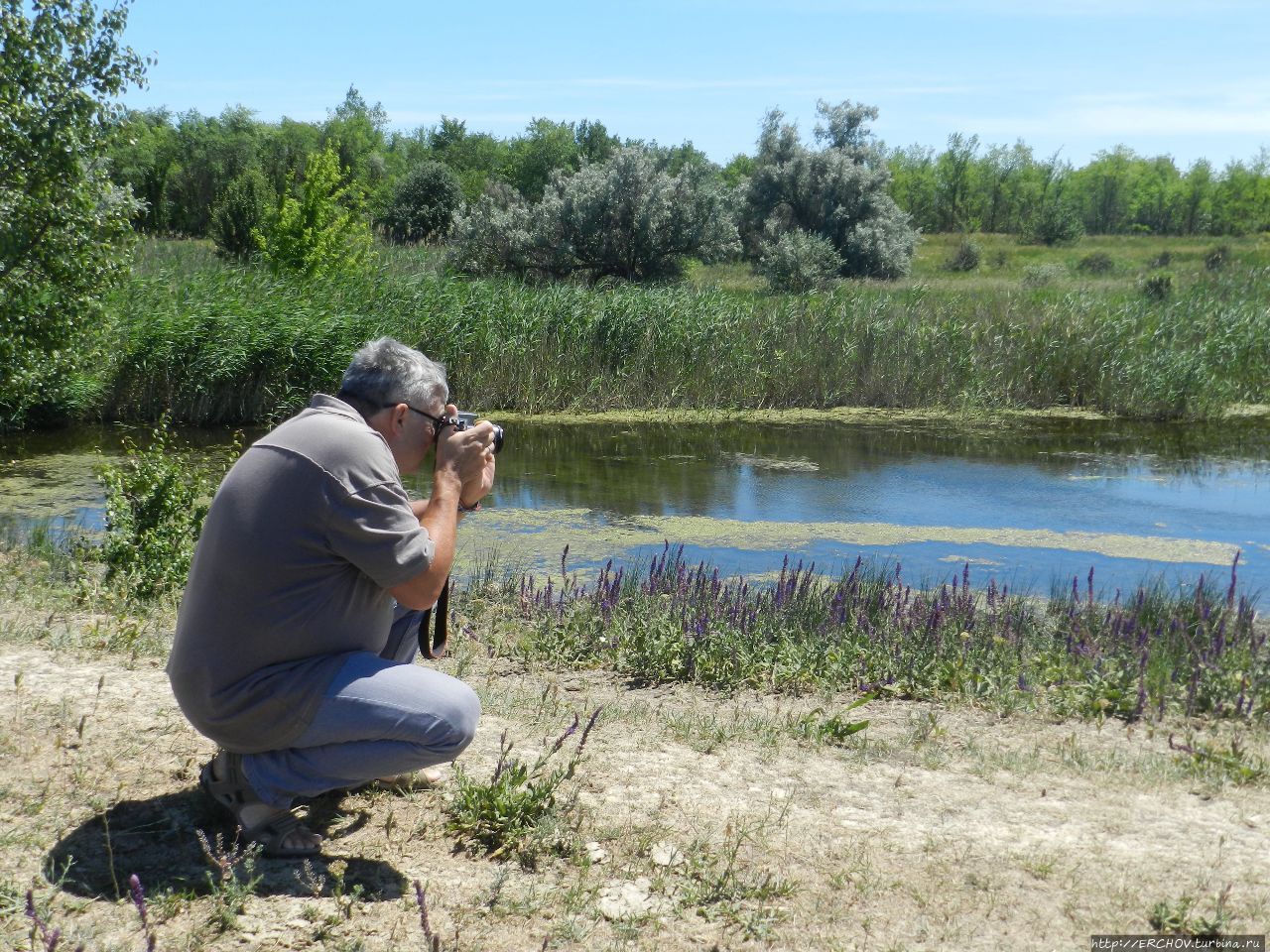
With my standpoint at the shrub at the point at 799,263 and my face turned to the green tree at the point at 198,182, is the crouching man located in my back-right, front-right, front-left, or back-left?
back-left

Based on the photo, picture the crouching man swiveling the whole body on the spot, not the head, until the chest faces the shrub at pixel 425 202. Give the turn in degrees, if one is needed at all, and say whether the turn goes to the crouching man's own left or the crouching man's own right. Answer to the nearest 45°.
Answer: approximately 90° to the crouching man's own left

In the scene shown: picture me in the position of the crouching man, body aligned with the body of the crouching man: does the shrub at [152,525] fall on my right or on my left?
on my left

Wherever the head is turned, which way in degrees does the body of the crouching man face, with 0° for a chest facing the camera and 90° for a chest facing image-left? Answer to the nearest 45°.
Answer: approximately 270°

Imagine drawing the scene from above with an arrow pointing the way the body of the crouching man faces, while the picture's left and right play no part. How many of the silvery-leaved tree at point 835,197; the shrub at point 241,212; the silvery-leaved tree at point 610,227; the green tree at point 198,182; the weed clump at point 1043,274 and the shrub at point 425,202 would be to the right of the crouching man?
0

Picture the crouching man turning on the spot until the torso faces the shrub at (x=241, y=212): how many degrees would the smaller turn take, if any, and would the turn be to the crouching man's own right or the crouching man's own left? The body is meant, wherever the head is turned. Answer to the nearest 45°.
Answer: approximately 90° to the crouching man's own left

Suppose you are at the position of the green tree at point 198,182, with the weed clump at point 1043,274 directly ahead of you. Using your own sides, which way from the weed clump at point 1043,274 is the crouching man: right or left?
right

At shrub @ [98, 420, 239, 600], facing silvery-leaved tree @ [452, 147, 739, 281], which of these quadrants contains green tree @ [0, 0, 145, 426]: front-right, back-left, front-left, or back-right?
front-left

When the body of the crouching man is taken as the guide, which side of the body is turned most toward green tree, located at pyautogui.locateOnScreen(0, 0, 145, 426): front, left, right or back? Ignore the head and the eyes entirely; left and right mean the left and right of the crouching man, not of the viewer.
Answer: left

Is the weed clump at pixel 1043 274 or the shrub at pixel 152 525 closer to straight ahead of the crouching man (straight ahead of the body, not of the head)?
the weed clump

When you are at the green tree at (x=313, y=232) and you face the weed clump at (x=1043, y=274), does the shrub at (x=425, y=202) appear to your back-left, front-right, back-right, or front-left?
front-left

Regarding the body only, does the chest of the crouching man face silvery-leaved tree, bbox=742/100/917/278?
no

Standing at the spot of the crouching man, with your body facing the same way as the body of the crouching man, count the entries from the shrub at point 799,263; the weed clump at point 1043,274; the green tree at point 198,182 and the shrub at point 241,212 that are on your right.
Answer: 0

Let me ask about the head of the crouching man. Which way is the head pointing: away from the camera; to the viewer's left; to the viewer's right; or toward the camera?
to the viewer's right

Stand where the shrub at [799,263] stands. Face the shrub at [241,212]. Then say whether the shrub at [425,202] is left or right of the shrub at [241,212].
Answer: right

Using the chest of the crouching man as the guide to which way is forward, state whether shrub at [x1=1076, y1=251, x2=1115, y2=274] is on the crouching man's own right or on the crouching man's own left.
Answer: on the crouching man's own left
